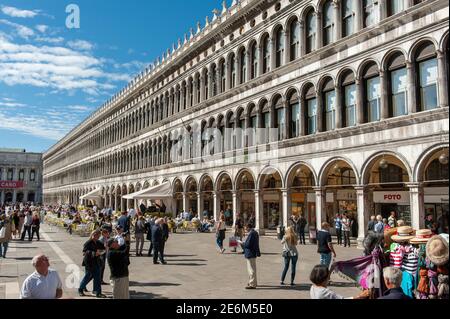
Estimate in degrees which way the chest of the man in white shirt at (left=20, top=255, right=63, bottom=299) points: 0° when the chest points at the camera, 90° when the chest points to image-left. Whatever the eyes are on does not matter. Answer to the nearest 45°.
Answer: approximately 315°

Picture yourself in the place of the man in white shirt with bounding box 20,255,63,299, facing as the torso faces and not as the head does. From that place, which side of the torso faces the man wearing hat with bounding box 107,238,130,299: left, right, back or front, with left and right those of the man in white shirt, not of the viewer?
left

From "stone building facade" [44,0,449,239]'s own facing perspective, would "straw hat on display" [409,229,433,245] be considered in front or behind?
in front

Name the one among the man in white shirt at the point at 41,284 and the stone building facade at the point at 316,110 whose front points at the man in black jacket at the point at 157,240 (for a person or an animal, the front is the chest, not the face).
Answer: the stone building facade

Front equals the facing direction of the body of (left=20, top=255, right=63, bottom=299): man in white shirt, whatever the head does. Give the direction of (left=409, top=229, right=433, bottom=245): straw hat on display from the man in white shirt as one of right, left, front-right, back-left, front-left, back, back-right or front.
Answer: front-left

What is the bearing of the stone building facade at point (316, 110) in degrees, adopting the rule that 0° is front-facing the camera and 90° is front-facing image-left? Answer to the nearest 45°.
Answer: approximately 45°

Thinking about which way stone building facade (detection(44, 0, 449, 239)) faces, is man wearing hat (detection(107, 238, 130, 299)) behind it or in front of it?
in front

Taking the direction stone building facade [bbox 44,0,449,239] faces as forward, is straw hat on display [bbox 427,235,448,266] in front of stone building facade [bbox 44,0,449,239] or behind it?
in front

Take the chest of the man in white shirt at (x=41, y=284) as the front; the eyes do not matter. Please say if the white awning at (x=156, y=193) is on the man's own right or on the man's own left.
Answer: on the man's own left

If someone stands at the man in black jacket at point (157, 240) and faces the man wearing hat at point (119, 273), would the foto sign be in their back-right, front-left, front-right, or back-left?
back-left

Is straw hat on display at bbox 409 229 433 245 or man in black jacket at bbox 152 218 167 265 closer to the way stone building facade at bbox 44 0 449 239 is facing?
the man in black jacket

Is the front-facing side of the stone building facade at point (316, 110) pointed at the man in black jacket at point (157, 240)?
yes

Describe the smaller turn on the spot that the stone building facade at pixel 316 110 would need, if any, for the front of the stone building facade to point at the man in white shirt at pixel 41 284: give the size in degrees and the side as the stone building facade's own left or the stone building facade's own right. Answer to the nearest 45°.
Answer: approximately 45° to the stone building facade's own left

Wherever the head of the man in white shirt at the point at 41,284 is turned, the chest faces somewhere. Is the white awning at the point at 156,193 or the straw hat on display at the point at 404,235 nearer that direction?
the straw hat on display
